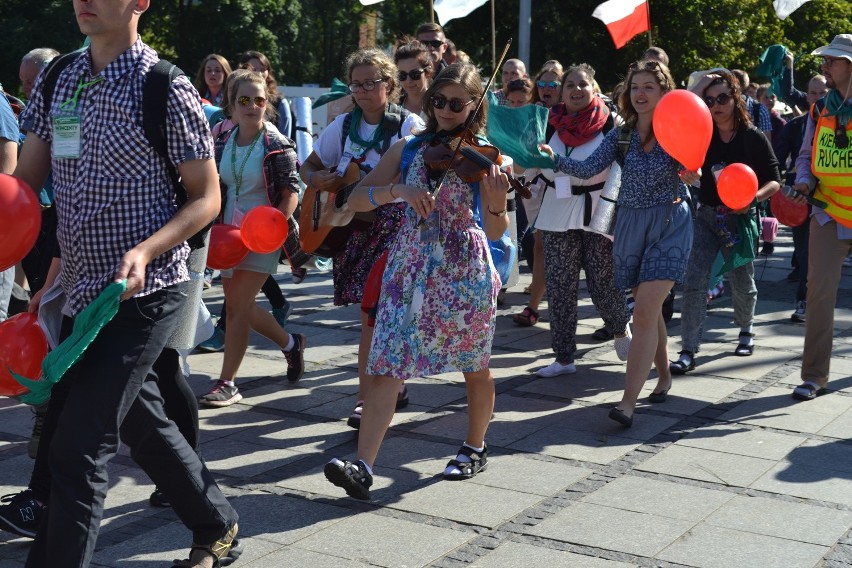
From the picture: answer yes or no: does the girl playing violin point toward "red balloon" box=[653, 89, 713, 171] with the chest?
no

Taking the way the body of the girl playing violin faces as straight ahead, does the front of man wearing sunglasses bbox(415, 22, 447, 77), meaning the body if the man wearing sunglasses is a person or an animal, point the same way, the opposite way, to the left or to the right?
the same way

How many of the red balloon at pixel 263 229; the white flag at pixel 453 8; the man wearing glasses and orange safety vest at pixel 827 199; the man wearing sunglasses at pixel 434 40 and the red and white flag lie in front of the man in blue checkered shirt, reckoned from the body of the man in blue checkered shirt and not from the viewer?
0

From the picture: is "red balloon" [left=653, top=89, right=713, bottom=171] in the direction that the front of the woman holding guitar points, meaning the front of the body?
no

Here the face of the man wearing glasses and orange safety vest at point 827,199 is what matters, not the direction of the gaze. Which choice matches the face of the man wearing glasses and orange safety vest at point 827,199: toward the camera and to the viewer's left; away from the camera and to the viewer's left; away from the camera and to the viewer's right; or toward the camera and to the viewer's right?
toward the camera and to the viewer's left

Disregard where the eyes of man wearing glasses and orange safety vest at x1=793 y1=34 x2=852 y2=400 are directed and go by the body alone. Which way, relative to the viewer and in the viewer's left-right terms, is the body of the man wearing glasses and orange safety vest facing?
facing the viewer and to the left of the viewer

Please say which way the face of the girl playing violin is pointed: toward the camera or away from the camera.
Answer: toward the camera

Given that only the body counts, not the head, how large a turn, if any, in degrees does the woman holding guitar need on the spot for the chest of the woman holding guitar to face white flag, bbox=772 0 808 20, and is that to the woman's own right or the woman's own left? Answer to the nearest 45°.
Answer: approximately 180°

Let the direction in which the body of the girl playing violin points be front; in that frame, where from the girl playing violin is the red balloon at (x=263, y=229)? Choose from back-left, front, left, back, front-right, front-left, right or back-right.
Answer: right

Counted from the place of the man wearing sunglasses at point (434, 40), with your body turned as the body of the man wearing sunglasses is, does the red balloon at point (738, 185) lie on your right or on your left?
on your left

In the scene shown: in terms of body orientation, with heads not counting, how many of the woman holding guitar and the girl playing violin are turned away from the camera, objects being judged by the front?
0

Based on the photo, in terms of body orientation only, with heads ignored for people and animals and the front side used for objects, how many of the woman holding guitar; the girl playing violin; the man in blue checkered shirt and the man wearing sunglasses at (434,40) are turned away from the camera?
0

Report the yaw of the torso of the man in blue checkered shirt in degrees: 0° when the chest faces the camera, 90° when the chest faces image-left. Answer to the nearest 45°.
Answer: approximately 45°

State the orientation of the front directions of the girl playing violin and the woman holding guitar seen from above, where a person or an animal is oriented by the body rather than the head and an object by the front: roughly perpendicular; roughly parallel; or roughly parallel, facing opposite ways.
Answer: roughly parallel

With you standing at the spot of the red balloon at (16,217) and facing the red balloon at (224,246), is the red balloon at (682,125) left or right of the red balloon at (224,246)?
right

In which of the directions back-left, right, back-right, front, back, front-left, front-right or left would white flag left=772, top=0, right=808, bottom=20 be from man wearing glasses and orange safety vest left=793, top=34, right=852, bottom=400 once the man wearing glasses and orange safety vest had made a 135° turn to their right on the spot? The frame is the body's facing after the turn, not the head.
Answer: front
